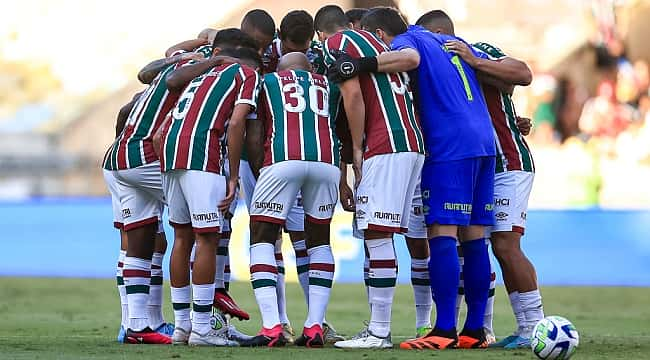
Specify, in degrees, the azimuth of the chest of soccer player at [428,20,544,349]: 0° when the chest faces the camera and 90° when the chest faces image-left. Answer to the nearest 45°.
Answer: approximately 90°

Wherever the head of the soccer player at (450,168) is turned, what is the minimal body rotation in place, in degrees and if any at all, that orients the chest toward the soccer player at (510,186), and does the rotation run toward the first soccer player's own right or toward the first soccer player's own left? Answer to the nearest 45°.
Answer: approximately 90° to the first soccer player's own right

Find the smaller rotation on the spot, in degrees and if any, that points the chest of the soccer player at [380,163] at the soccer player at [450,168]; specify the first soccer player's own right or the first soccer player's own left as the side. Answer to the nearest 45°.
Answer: approximately 135° to the first soccer player's own right

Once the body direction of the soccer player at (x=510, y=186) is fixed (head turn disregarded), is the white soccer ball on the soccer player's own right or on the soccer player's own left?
on the soccer player's own left

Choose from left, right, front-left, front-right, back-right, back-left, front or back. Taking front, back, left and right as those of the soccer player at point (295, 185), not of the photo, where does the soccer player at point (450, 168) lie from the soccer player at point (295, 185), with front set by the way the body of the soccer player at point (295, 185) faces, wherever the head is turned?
right

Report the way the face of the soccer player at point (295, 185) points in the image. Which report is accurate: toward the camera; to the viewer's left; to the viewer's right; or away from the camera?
away from the camera

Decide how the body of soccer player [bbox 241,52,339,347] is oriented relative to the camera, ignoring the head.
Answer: away from the camera

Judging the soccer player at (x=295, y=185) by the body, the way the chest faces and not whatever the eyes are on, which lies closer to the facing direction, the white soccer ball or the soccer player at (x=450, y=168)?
the soccer player

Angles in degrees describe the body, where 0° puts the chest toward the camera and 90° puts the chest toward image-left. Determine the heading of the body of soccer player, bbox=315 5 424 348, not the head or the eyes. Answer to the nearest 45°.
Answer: approximately 135°

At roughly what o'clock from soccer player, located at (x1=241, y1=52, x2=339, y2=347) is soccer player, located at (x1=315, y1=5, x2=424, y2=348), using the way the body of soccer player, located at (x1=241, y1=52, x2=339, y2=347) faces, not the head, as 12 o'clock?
soccer player, located at (x1=315, y1=5, x2=424, y2=348) is roughly at 3 o'clock from soccer player, located at (x1=241, y1=52, x2=339, y2=347).

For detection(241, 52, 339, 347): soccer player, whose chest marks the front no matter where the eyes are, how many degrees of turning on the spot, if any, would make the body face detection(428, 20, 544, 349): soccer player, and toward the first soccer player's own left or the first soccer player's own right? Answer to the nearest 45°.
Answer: approximately 90° to the first soccer player's own right

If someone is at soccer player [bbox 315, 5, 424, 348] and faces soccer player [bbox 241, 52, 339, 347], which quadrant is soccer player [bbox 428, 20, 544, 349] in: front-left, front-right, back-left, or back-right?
back-right

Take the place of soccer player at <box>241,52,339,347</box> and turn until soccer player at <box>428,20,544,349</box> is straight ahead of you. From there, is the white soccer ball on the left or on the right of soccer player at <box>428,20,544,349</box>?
right
